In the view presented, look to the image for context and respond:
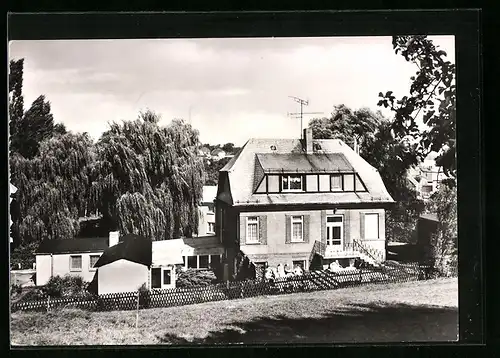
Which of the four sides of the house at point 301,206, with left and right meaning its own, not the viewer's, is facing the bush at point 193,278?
right

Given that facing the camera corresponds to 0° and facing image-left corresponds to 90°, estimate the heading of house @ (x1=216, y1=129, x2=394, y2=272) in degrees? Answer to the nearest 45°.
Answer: approximately 0°

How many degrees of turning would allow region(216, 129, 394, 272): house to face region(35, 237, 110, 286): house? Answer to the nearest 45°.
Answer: approximately 90° to its right

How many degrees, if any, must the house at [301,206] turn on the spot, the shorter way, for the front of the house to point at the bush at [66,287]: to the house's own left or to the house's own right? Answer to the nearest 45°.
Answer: approximately 90° to the house's own right

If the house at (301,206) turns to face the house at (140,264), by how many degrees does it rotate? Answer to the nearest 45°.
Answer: approximately 90° to its right

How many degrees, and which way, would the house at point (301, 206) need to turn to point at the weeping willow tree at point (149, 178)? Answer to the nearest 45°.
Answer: approximately 90° to its right
